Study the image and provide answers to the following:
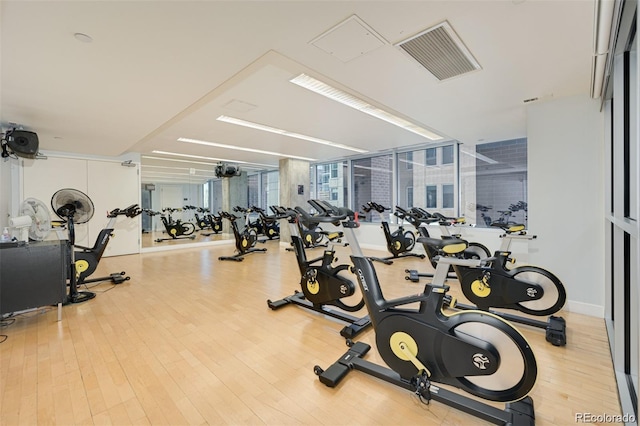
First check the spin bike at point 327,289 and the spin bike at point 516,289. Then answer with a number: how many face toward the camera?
0

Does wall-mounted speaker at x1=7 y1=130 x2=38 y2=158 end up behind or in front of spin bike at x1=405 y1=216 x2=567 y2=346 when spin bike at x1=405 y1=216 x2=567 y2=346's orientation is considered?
in front

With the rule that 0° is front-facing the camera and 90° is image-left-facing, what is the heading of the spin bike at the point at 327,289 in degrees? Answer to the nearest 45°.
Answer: approximately 135°

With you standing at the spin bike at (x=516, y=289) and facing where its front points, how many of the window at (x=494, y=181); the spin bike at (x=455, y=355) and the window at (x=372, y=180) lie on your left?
1

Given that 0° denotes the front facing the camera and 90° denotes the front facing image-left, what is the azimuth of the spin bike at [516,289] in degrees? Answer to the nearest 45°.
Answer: approximately 90°

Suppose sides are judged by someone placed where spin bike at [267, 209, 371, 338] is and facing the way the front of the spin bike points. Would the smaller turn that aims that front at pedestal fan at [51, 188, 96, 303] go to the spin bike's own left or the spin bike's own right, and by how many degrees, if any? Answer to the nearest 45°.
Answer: approximately 45° to the spin bike's own left

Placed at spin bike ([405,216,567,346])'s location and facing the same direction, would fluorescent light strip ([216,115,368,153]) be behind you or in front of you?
in front

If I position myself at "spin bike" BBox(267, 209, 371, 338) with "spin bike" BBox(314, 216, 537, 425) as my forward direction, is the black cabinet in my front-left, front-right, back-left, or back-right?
back-right

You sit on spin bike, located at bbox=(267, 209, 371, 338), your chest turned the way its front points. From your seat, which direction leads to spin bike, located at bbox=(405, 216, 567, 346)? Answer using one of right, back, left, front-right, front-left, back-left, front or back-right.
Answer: back-right
